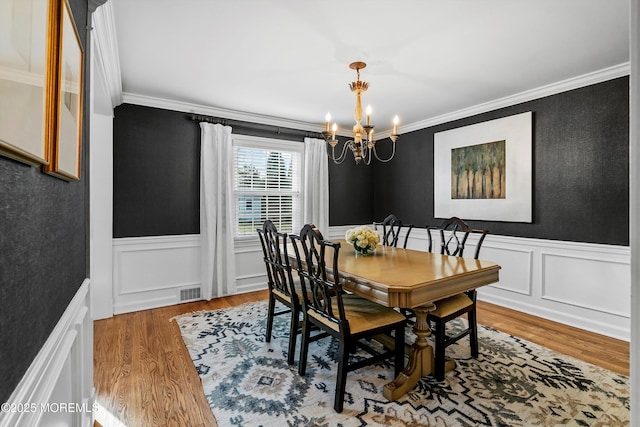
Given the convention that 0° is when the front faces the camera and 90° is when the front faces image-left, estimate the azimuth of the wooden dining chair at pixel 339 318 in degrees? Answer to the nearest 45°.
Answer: approximately 225°

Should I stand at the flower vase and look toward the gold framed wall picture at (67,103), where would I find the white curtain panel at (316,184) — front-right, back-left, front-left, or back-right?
back-right

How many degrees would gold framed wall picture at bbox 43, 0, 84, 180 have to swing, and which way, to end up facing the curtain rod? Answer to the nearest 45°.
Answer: approximately 45° to its left

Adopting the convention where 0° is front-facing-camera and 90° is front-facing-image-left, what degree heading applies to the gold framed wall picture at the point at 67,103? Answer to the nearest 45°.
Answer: approximately 270°

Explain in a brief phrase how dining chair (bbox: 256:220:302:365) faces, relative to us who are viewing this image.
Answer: facing away from the viewer and to the right of the viewer
